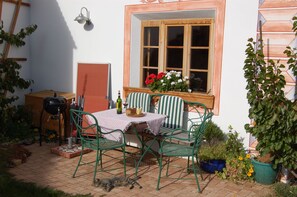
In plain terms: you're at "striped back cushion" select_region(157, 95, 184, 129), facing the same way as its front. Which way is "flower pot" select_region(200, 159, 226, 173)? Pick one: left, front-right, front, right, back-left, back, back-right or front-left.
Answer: front-left

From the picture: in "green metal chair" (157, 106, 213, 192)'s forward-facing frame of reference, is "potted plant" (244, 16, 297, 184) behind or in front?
behind

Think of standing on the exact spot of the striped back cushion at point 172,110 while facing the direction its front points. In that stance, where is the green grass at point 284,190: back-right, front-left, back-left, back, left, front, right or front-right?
front-left

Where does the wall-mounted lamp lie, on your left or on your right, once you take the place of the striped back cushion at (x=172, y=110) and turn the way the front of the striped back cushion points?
on your right

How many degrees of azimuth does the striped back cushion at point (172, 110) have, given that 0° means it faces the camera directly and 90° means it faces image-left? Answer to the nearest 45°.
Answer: approximately 0°
